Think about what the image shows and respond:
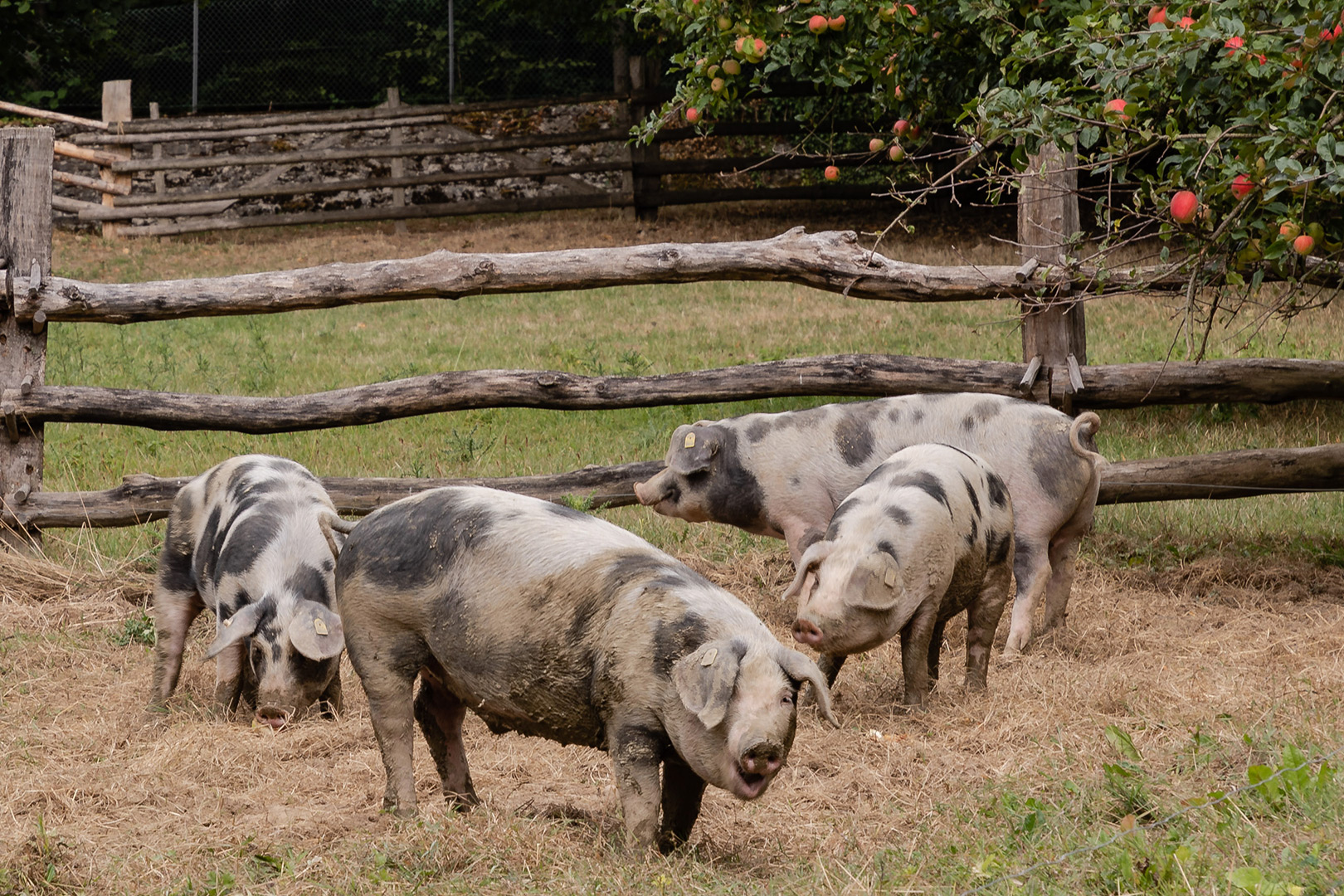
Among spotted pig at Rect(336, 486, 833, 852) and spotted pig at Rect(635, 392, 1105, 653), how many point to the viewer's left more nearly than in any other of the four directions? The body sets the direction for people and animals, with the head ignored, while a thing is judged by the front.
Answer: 1

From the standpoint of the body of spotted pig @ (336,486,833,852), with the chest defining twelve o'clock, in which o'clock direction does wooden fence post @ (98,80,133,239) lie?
The wooden fence post is roughly at 7 o'clock from the spotted pig.

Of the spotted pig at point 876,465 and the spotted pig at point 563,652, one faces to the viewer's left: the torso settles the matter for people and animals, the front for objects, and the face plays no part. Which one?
the spotted pig at point 876,465

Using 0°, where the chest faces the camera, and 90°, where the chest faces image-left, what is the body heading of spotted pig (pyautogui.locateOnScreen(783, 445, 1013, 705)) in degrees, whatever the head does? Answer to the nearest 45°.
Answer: approximately 45°

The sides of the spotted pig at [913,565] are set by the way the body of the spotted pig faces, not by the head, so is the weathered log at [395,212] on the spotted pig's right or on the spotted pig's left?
on the spotted pig's right

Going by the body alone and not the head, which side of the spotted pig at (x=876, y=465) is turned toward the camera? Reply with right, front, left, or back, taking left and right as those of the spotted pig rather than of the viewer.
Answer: left

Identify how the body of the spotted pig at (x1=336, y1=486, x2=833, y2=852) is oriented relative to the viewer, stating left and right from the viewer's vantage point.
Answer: facing the viewer and to the right of the viewer
